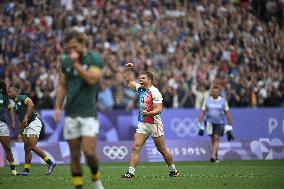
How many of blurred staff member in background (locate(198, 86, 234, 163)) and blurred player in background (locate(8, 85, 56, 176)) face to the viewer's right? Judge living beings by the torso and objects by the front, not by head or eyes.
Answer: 0

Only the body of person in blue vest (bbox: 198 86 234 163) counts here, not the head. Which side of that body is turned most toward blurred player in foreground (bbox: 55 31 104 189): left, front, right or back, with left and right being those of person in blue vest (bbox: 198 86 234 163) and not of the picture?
front

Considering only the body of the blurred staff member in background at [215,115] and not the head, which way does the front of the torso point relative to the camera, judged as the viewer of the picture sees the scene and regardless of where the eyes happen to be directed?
toward the camera

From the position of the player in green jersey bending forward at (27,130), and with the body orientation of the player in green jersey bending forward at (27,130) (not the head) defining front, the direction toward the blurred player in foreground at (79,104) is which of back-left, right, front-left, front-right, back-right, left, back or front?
front-left

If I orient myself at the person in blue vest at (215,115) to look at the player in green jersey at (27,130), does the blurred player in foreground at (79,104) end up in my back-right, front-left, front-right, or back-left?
front-left

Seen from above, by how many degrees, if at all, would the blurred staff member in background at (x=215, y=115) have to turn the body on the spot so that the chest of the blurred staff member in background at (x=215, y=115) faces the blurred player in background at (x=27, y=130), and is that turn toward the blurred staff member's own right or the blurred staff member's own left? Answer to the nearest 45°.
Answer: approximately 45° to the blurred staff member's own right
